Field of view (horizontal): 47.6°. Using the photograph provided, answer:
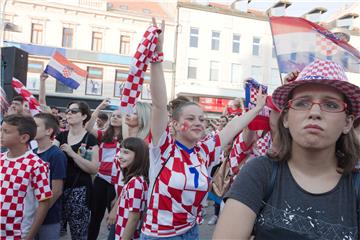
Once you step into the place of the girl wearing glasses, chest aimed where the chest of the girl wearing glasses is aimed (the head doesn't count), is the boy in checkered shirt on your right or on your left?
on your right

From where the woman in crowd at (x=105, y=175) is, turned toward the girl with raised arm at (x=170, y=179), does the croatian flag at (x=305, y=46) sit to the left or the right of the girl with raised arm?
left

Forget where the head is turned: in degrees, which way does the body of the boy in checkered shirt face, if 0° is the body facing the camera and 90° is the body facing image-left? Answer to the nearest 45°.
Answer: approximately 45°

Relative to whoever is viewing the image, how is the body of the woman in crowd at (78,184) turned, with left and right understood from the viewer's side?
facing the viewer and to the left of the viewer

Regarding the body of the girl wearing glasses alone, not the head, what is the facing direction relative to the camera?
toward the camera

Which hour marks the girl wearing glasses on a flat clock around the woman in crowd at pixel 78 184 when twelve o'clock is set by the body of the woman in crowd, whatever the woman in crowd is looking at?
The girl wearing glasses is roughly at 10 o'clock from the woman in crowd.

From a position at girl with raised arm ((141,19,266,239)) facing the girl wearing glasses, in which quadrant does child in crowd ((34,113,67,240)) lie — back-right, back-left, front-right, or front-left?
back-right

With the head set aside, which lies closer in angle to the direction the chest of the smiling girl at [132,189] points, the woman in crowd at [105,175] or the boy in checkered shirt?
the boy in checkered shirt

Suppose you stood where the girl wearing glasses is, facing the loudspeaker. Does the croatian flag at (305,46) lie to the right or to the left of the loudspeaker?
right

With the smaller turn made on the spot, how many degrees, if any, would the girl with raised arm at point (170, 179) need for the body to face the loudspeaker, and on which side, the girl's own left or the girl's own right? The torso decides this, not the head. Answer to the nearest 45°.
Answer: approximately 180°
